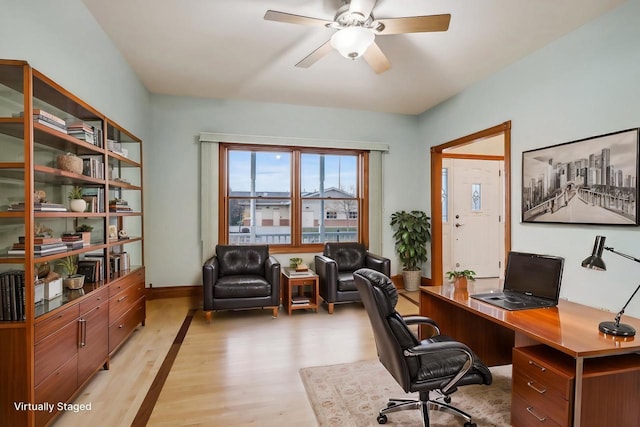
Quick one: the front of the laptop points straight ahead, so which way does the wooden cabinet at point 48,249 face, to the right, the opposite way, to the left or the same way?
the opposite way

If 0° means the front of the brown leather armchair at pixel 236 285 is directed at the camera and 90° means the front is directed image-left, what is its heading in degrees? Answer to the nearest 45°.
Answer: approximately 0°

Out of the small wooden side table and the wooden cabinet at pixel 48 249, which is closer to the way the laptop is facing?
the wooden cabinet

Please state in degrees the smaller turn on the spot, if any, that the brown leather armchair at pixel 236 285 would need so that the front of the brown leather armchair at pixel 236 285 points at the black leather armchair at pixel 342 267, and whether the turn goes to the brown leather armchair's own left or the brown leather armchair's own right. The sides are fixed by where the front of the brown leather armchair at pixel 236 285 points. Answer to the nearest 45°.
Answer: approximately 90° to the brown leather armchair's own left

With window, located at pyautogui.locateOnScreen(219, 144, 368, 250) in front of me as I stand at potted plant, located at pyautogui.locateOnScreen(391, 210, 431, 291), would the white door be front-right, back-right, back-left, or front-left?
back-right

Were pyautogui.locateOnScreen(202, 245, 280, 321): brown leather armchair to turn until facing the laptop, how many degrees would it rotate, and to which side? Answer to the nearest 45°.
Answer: approximately 45° to its left

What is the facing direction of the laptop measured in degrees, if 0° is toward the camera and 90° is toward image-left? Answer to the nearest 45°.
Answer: approximately 45°

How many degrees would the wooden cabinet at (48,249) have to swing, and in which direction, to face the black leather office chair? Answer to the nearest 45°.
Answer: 0° — it already faces it
